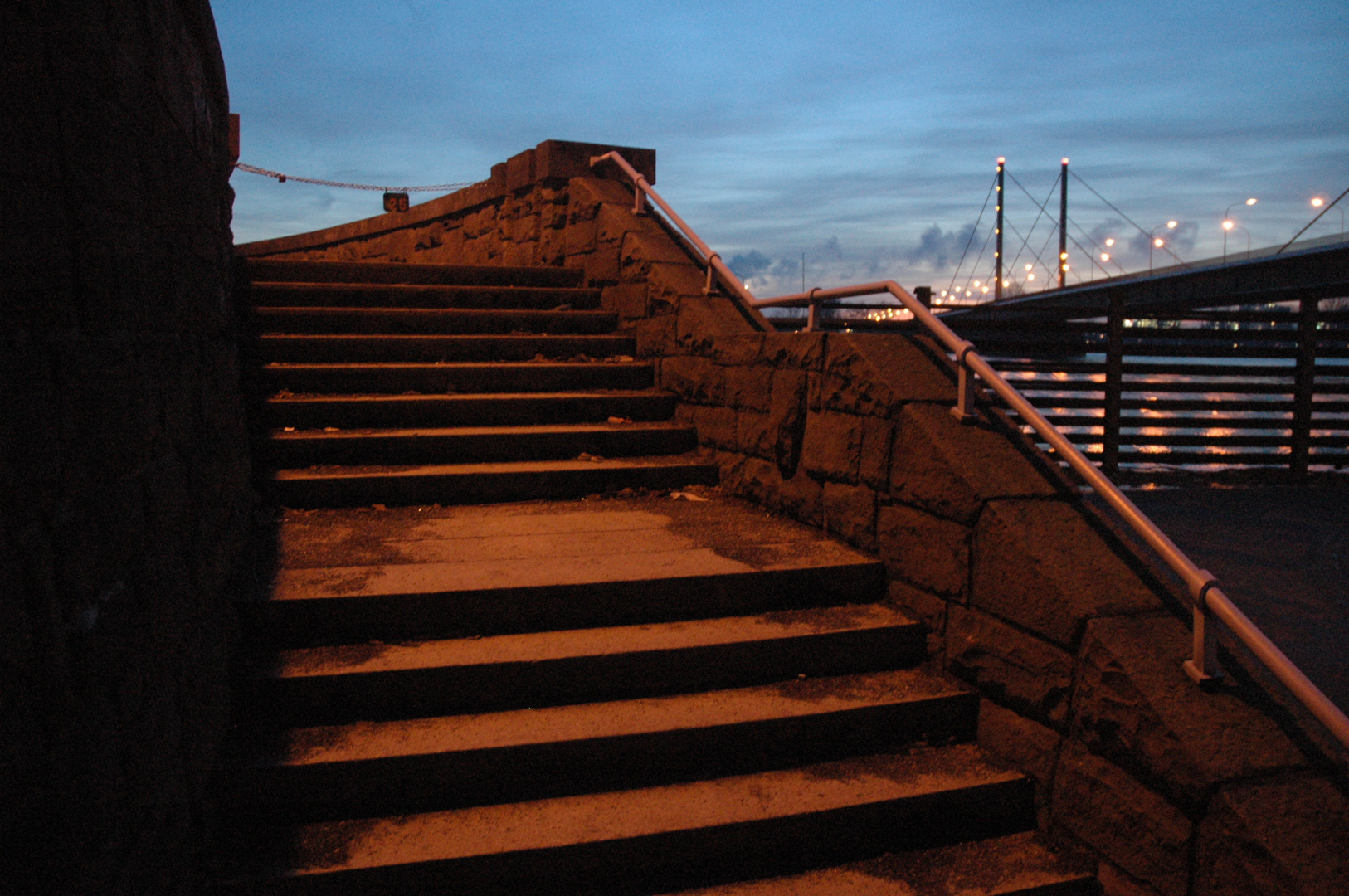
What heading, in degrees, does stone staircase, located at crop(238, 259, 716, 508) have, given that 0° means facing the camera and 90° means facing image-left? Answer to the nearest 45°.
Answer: approximately 0°

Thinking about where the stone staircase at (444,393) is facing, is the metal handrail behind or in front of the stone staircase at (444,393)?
in front

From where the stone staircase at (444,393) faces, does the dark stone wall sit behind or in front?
in front

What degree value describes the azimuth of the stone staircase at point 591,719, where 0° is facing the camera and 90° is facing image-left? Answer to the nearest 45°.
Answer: approximately 0°
